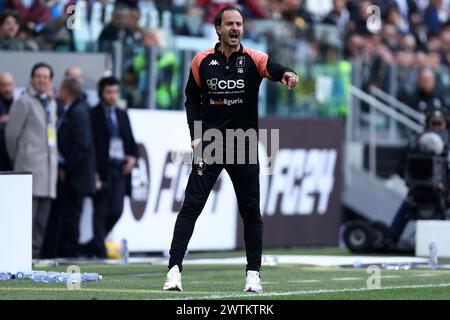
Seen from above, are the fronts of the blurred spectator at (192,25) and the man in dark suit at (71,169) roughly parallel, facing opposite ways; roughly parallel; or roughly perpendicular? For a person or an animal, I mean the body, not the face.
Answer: roughly perpendicular

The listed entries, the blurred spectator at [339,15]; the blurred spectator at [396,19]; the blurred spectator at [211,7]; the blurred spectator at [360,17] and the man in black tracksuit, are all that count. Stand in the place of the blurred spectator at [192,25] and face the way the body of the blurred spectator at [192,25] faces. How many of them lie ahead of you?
1

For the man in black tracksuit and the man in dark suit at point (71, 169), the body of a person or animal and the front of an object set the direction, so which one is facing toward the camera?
the man in black tracksuit

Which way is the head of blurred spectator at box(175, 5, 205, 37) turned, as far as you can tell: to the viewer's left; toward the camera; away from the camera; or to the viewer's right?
toward the camera

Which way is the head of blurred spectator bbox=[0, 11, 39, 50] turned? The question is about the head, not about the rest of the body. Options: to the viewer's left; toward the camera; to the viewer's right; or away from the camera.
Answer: toward the camera

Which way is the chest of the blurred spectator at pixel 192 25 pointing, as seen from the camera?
toward the camera

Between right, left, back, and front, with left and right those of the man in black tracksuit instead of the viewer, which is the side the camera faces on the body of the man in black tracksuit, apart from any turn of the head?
front

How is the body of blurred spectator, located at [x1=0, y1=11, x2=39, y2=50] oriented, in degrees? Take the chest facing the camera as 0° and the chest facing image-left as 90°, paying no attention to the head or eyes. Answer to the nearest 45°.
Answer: approximately 0°

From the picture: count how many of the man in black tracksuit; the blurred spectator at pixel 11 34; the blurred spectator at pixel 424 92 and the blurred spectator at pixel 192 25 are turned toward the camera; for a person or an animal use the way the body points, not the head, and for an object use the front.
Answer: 4
